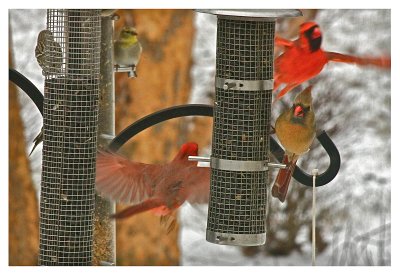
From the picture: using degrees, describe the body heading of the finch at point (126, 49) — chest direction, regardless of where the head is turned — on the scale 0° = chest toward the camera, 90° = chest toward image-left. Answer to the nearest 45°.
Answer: approximately 0°

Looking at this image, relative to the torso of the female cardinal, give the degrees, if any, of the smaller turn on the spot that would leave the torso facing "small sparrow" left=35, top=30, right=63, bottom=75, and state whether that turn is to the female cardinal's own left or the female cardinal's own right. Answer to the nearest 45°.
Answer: approximately 90° to the female cardinal's own right

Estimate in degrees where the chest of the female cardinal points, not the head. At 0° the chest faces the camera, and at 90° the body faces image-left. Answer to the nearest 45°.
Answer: approximately 0°

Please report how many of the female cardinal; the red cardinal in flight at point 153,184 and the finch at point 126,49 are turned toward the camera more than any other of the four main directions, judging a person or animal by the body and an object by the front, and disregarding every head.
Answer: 2

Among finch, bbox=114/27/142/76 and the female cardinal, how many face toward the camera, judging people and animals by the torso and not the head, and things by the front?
2

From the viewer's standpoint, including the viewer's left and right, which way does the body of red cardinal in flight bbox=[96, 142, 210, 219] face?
facing away from the viewer and to the right of the viewer
